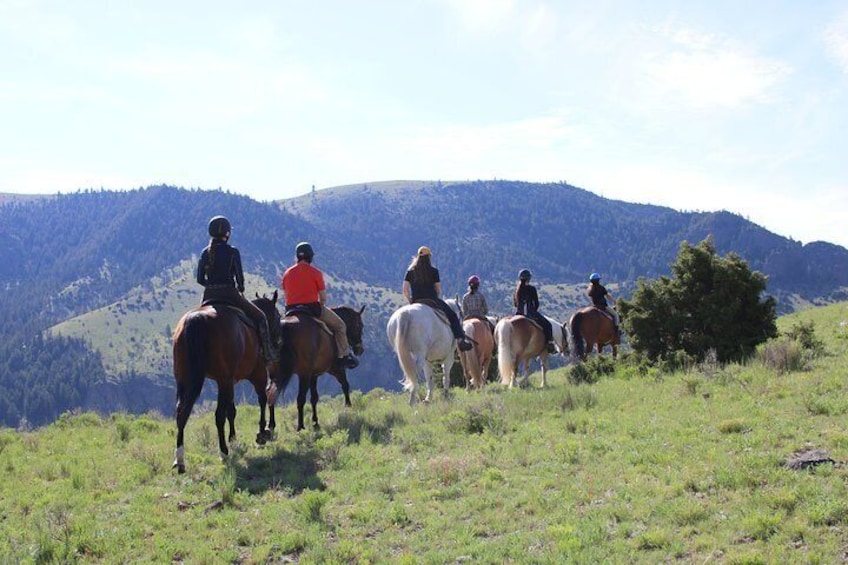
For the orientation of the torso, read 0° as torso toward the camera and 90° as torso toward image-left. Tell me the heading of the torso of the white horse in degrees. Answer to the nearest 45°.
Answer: approximately 225°

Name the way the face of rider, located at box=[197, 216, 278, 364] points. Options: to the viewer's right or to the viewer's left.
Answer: to the viewer's right

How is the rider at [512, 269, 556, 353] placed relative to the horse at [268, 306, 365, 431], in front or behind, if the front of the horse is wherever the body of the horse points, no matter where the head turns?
in front

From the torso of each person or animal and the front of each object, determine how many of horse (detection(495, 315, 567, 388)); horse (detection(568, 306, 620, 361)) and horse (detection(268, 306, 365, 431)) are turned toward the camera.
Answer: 0

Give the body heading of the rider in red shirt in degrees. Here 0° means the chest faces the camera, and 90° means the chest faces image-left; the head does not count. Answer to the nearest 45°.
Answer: approximately 225°

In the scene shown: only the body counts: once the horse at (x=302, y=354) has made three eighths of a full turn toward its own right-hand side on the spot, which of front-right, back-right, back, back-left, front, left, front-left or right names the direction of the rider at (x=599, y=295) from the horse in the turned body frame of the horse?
back-left

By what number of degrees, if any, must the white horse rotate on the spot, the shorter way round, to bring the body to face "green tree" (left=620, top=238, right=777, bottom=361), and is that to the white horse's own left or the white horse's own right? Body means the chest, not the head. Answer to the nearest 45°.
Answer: approximately 45° to the white horse's own right

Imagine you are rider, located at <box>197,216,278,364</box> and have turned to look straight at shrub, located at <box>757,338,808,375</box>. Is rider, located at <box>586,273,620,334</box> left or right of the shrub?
left

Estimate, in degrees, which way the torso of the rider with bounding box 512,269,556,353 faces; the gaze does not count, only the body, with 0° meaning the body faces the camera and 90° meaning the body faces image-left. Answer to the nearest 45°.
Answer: approximately 225°

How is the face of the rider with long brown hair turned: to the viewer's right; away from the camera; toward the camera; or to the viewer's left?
away from the camera

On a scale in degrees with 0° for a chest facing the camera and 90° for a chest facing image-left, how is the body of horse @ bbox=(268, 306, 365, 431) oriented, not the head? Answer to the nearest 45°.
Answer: approximately 225°

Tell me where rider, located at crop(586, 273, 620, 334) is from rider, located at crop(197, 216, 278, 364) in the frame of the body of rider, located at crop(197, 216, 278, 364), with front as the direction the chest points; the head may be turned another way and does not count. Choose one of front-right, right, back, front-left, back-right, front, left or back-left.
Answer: front

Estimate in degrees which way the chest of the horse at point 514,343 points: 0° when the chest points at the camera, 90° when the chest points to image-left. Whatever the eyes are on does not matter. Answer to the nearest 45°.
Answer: approximately 225°

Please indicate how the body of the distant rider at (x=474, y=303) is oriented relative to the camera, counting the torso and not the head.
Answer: away from the camera

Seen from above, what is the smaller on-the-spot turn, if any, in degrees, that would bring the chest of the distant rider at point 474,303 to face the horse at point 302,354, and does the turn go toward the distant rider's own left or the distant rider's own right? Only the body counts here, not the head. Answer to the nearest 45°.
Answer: approximately 180°

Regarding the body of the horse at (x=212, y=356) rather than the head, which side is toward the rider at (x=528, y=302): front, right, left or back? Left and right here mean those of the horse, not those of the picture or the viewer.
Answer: front

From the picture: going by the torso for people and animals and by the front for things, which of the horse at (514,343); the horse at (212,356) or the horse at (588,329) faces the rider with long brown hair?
the horse at (212,356)
